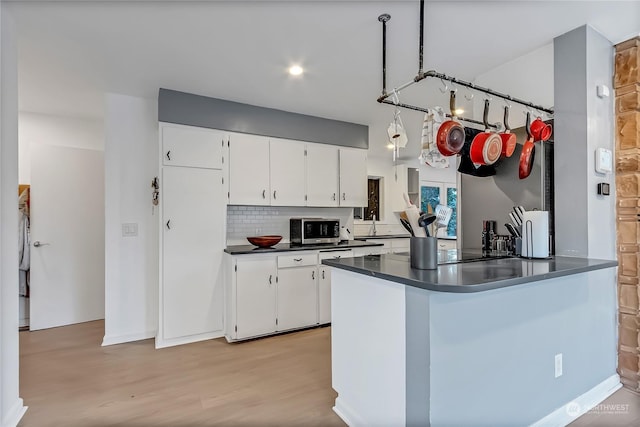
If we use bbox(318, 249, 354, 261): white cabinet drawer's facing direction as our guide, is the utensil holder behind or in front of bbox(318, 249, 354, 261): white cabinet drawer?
in front

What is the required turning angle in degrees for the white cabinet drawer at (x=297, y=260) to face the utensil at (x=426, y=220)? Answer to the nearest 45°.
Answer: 0° — it already faces it

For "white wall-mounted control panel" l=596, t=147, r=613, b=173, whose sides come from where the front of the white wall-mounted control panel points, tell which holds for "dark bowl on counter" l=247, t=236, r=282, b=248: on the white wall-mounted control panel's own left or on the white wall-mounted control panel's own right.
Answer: on the white wall-mounted control panel's own right

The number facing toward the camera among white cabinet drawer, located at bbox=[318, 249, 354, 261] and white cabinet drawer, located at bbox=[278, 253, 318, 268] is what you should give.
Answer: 2

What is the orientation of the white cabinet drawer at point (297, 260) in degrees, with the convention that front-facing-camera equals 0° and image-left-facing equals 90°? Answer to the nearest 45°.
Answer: approximately 0°

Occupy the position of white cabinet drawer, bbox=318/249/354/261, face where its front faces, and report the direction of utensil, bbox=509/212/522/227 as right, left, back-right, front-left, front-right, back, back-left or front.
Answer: front-left

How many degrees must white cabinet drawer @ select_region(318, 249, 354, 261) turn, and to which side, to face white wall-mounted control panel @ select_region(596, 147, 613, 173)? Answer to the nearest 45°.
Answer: approximately 45° to its left

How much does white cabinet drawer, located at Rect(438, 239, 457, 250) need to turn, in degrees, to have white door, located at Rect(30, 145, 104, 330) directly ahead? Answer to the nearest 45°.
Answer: approximately 45° to its right

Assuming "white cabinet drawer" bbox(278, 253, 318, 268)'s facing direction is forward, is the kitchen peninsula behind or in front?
in front

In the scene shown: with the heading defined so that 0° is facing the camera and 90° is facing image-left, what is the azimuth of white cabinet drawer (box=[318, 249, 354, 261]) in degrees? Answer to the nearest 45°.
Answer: approximately 0°
